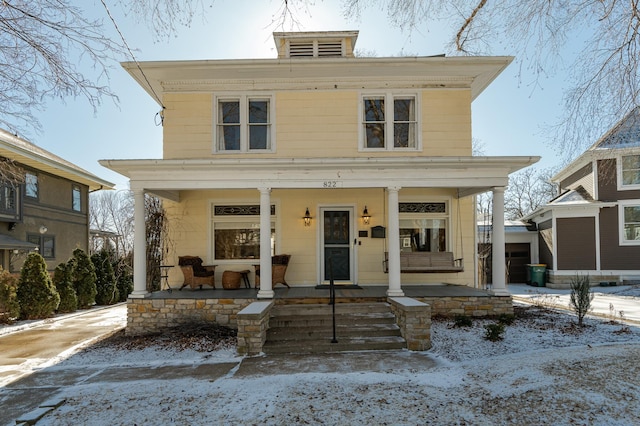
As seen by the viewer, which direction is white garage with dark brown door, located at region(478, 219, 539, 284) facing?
toward the camera

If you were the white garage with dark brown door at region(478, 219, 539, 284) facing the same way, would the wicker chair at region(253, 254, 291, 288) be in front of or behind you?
in front

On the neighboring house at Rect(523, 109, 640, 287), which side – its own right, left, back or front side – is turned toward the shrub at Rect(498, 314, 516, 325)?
front

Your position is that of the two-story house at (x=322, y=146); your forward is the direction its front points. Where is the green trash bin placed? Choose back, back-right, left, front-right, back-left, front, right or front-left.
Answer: back-left

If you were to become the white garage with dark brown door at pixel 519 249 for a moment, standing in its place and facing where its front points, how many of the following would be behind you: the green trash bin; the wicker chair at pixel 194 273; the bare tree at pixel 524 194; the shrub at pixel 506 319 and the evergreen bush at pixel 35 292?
1

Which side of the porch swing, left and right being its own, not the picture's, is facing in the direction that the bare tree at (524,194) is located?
back

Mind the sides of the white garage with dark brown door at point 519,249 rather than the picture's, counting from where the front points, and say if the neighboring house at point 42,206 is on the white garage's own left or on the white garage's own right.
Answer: on the white garage's own right

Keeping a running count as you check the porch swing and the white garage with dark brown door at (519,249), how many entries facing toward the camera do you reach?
2

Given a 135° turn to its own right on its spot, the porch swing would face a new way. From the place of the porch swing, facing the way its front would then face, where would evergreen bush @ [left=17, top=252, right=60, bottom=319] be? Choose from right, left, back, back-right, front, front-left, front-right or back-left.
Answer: front-left

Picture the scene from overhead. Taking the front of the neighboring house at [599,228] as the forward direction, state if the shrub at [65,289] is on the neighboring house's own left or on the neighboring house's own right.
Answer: on the neighboring house's own right

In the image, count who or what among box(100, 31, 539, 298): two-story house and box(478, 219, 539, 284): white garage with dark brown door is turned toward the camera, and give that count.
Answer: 2

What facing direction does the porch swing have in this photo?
toward the camera

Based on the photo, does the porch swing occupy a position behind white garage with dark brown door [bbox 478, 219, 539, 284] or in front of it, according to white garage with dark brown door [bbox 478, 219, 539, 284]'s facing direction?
in front
